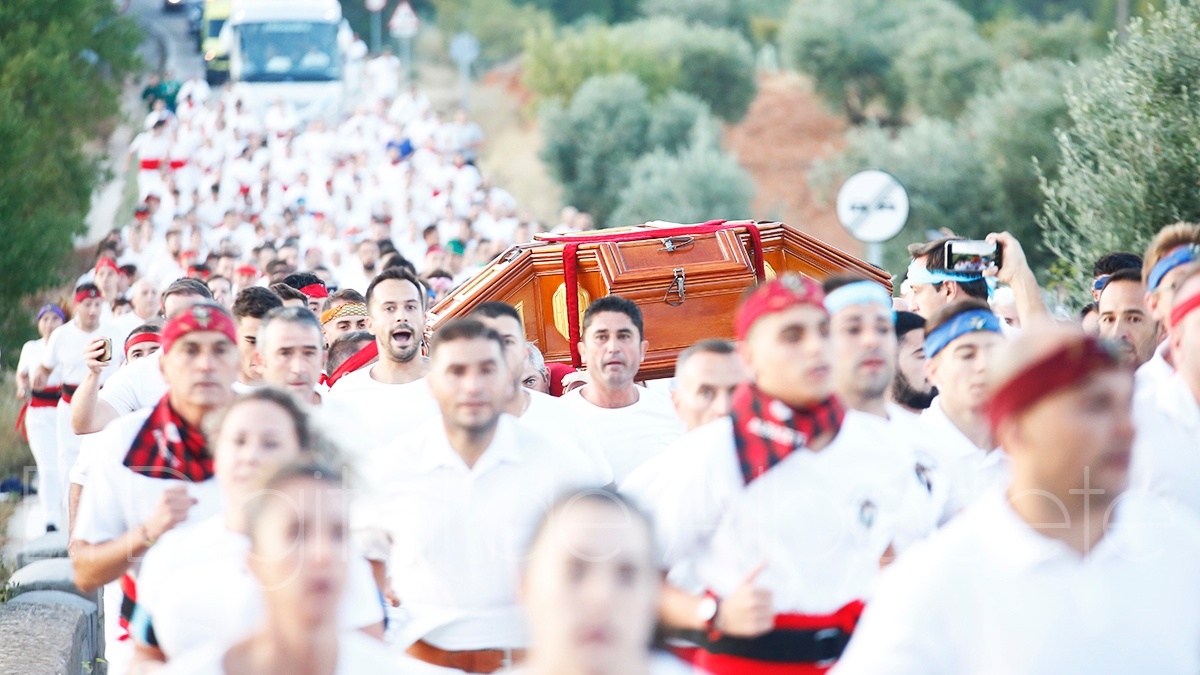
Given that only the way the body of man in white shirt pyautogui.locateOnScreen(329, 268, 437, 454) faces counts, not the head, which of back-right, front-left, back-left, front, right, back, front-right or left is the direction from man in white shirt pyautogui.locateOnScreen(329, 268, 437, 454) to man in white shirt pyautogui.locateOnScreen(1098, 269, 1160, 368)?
left

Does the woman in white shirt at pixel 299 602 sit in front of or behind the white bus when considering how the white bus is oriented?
in front

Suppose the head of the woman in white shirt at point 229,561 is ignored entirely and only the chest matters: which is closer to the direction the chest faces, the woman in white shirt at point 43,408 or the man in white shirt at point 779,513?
the man in white shirt

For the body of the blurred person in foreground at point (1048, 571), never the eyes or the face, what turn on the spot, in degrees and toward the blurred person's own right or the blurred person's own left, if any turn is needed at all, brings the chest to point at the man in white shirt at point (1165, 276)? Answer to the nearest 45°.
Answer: approximately 135° to the blurred person's own left

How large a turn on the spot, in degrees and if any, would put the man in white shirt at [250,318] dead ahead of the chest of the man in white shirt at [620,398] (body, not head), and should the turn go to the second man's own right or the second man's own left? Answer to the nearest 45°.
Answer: approximately 90° to the second man's own right

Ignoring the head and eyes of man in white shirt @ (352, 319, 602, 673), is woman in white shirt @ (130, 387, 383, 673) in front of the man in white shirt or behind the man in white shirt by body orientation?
in front

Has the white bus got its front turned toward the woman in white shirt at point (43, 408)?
yes

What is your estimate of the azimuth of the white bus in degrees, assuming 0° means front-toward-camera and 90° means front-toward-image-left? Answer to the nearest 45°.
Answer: approximately 0°

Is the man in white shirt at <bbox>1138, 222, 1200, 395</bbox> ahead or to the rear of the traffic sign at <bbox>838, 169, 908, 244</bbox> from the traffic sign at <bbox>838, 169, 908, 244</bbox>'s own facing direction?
ahead
